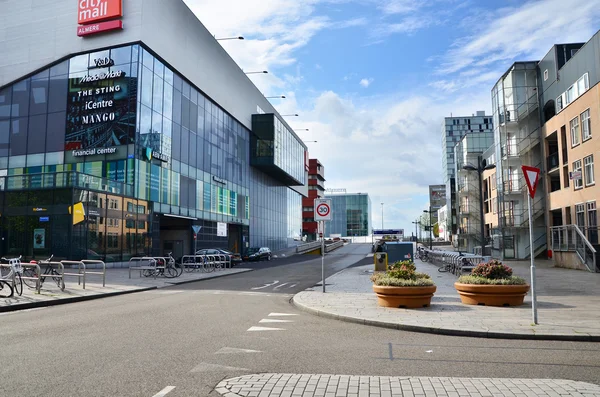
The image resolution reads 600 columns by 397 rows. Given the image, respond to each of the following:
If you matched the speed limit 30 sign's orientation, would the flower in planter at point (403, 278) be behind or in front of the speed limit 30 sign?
in front

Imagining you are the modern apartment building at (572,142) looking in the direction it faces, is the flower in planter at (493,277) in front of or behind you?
in front

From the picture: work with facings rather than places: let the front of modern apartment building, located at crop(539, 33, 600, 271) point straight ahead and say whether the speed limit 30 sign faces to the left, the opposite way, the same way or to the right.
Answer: to the left

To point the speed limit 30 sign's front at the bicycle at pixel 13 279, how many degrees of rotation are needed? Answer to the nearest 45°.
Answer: approximately 90° to its right

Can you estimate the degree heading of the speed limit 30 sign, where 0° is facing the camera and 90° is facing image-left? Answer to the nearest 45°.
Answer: approximately 0°

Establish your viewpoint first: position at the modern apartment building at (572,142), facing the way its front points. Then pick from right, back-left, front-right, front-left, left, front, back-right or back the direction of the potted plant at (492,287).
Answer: front-left

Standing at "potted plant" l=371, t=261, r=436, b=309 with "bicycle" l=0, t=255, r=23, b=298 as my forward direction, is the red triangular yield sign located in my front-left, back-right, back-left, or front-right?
back-left

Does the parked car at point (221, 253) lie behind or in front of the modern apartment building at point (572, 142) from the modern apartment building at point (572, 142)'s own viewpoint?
in front

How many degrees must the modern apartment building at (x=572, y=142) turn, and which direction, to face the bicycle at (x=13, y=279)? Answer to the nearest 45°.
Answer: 0° — it already faces it

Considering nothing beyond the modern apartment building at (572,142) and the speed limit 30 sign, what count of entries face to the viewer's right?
0

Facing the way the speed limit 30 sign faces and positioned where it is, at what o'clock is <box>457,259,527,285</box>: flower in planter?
The flower in planter is roughly at 10 o'clock from the speed limit 30 sign.

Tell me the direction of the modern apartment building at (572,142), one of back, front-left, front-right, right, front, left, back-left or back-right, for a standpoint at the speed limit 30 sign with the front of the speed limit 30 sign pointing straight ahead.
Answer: back-left
